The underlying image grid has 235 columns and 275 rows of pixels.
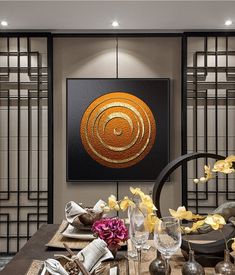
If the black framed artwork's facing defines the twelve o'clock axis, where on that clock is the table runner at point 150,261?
The table runner is roughly at 12 o'clock from the black framed artwork.

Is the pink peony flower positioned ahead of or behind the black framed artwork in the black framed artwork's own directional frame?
ahead

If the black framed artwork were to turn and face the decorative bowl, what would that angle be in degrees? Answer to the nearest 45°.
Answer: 0° — it already faces it

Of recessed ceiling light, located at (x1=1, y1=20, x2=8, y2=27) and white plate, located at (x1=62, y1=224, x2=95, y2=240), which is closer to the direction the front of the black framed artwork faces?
the white plate

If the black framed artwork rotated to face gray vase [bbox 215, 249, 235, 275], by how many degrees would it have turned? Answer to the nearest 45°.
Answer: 0° — it already faces it

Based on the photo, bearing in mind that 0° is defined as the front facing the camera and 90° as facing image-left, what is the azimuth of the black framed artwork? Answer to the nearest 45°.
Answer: approximately 0°

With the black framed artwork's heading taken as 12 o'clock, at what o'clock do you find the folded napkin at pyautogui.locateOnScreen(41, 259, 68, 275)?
The folded napkin is roughly at 12 o'clock from the black framed artwork.

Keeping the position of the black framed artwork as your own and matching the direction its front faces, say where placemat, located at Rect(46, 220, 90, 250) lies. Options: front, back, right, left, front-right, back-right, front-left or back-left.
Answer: front

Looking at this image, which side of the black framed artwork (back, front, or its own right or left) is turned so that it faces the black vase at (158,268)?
front

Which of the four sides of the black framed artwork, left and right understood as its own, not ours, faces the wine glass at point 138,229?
front

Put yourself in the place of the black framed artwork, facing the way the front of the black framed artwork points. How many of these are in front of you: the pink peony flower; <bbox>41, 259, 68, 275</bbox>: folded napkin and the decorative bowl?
3

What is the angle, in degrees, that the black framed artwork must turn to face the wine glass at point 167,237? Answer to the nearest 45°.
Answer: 0° — it already faces it

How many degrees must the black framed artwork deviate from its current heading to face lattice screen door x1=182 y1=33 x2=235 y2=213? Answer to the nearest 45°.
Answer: approximately 90° to its left

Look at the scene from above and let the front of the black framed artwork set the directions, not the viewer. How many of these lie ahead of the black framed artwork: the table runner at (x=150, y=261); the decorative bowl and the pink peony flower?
3
